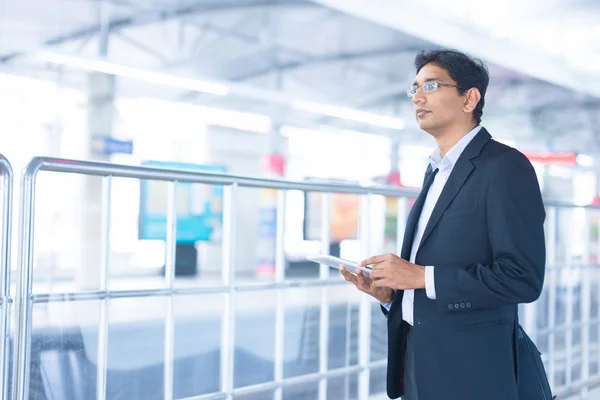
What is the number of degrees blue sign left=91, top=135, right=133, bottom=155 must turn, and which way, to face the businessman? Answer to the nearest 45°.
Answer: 0° — it already faces them

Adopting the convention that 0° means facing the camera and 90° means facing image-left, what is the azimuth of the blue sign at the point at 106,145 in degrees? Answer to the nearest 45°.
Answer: approximately 0°

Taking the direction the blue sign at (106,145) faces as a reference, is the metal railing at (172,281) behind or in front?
in front

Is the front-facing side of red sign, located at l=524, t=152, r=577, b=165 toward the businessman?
yes

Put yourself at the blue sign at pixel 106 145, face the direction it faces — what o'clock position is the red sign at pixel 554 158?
The red sign is roughly at 9 o'clock from the blue sign.

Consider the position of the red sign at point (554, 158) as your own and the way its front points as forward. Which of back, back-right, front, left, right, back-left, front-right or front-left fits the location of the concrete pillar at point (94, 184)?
front-right

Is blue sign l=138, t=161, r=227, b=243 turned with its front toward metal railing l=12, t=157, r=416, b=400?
yes

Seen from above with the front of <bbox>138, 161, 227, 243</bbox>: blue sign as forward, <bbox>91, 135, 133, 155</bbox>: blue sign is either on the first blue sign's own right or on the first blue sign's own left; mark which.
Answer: on the first blue sign's own right

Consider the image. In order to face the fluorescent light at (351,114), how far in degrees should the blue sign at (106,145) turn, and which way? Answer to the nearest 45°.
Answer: approximately 90° to its left
